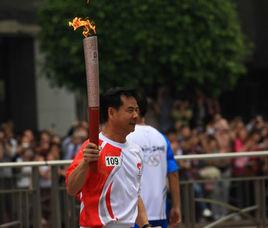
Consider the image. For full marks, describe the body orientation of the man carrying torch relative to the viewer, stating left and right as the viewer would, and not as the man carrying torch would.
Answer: facing the viewer and to the right of the viewer

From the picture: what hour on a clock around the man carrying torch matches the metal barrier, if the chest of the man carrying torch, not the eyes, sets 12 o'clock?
The metal barrier is roughly at 7 o'clock from the man carrying torch.
